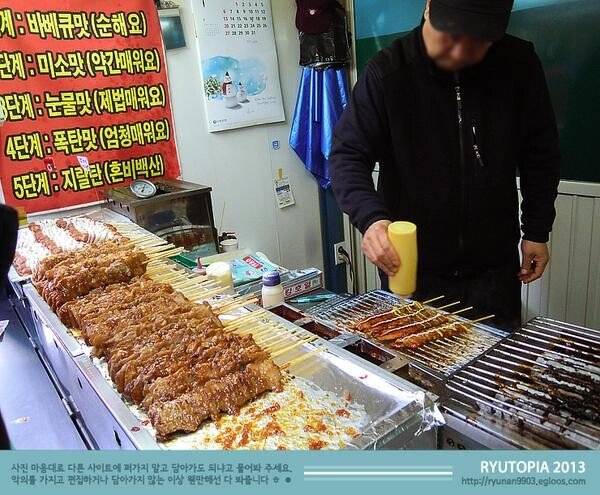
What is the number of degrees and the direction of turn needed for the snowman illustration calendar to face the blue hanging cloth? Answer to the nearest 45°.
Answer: approximately 90° to its left

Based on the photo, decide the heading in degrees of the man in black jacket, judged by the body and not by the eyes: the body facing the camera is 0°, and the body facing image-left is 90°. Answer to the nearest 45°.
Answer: approximately 0°

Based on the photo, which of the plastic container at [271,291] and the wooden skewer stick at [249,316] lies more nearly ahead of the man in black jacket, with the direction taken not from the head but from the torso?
the wooden skewer stick

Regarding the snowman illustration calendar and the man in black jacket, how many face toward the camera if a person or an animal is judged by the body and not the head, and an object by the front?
2

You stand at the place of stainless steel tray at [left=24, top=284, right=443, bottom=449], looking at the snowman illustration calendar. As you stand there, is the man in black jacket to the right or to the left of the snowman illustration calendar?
right

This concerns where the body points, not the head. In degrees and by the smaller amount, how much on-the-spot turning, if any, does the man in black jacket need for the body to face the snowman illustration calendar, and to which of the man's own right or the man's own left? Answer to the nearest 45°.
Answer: approximately 135° to the man's own right

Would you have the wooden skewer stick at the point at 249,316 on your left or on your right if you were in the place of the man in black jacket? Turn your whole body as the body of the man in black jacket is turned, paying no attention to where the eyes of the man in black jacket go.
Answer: on your right

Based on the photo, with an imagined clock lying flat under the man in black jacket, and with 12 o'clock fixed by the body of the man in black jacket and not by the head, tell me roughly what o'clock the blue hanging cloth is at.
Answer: The blue hanging cloth is roughly at 5 o'clock from the man in black jacket.

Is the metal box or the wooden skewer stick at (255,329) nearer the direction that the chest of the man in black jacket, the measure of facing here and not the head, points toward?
the wooden skewer stick

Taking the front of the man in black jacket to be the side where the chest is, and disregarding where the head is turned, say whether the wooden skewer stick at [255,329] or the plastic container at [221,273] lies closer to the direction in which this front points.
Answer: the wooden skewer stick
